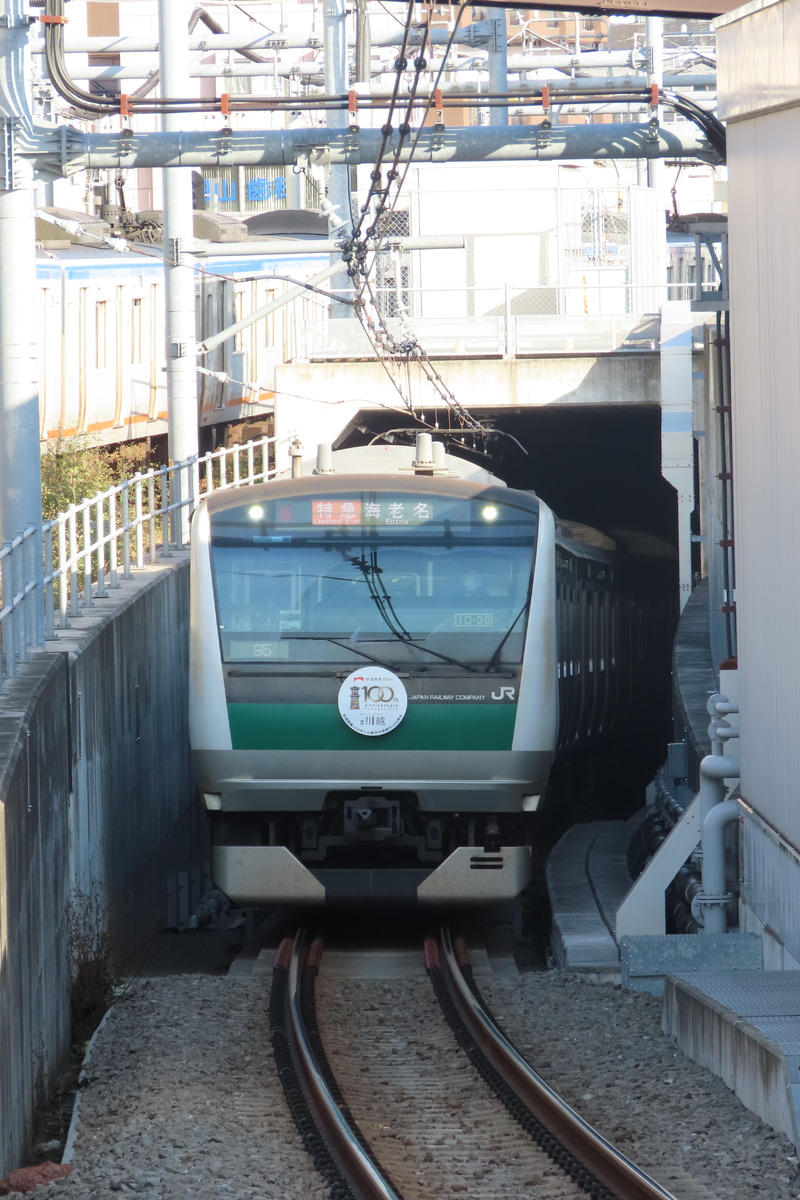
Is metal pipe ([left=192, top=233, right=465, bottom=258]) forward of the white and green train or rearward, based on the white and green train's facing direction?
rearward

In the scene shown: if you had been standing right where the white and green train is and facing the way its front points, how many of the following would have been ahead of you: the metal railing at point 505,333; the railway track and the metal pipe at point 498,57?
1

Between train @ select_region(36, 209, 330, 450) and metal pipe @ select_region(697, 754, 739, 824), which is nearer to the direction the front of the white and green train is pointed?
the metal pipe

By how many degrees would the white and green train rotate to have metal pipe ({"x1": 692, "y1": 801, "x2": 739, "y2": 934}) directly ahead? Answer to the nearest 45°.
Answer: approximately 45° to its left

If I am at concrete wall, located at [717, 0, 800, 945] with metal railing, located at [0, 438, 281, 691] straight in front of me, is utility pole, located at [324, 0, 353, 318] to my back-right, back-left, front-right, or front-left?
front-right

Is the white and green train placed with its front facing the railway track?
yes

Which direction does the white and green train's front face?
toward the camera

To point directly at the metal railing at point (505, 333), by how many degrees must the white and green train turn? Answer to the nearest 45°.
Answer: approximately 180°

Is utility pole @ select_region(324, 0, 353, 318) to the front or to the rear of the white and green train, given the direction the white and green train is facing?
to the rear
